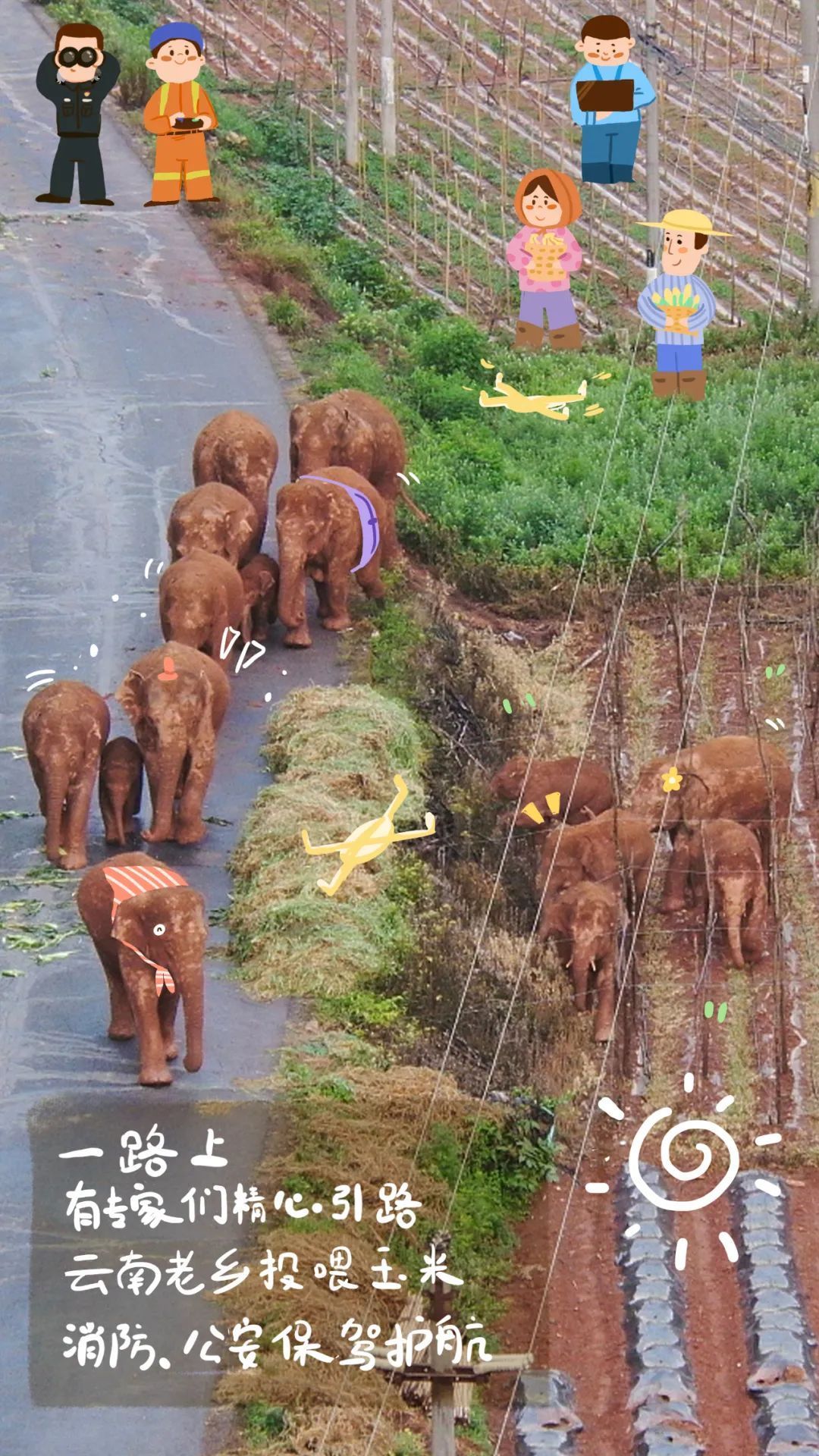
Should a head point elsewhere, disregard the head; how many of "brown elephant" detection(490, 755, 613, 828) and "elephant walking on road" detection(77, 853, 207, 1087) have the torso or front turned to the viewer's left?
1

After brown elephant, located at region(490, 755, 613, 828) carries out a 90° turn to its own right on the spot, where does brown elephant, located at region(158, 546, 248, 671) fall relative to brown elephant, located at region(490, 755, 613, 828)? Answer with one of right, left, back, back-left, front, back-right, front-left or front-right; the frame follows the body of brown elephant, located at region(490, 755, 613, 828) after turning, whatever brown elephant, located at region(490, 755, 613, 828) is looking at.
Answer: front-left

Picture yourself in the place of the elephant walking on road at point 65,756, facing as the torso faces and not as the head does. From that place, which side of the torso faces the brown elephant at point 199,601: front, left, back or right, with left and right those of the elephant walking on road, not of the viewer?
back

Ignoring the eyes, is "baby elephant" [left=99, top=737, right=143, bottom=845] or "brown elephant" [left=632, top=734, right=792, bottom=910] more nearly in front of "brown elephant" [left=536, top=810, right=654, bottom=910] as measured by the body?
the baby elephant

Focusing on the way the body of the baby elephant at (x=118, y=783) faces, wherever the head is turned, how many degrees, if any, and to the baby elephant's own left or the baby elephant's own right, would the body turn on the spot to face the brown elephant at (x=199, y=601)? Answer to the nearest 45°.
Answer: approximately 180°

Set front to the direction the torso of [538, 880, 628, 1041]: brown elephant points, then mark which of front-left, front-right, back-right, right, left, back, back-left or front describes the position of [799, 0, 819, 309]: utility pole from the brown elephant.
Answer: back

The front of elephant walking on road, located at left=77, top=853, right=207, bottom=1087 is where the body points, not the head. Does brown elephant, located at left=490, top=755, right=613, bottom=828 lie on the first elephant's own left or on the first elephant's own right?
on the first elephant's own left

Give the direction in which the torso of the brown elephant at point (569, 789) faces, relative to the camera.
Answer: to the viewer's left

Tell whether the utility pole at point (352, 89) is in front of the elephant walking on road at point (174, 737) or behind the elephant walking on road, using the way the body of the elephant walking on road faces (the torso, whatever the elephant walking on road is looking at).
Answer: behind

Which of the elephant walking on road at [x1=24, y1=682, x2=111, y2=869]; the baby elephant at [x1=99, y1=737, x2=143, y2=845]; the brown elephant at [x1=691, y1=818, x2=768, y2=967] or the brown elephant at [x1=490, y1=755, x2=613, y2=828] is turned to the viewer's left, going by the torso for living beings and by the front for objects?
the brown elephant at [x1=490, y1=755, x2=613, y2=828]

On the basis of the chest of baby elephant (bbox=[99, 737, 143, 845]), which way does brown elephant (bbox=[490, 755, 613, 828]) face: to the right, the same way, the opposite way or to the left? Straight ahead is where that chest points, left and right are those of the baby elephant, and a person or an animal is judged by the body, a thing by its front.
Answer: to the right

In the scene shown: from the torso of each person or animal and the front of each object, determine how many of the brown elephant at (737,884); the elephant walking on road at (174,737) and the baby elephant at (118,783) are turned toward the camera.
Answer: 3

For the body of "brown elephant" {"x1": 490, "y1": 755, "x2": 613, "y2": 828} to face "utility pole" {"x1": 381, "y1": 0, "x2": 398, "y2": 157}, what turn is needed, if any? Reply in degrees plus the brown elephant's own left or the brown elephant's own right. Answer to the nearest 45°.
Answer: approximately 90° to the brown elephant's own right

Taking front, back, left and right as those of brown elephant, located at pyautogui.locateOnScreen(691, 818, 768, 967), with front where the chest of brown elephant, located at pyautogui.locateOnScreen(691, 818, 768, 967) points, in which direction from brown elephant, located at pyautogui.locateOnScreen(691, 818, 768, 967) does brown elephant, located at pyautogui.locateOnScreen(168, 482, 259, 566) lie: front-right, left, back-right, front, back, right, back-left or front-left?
back-right

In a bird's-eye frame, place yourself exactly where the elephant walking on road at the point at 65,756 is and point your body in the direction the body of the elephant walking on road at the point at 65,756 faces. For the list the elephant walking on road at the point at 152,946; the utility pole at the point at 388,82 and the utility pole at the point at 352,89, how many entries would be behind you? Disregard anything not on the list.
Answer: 2
